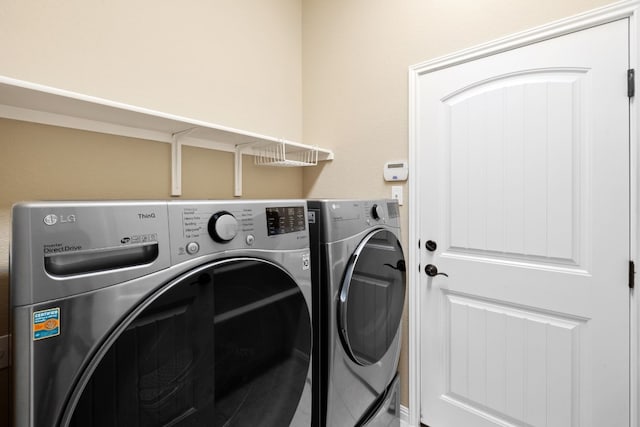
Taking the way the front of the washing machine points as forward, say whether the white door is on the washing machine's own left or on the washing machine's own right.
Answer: on the washing machine's own left

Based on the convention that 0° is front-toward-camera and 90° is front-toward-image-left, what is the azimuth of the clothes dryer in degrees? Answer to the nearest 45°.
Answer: approximately 315°

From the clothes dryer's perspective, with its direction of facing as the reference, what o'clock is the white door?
The white door is roughly at 10 o'clock from the clothes dryer.

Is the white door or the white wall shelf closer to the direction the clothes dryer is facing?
the white door

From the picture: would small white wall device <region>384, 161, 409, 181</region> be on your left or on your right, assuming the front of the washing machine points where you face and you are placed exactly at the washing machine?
on your left

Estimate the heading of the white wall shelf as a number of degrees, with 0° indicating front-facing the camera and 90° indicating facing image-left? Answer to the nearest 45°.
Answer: approximately 315°

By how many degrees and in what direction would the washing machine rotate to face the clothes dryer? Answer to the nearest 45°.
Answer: approximately 45° to its left
